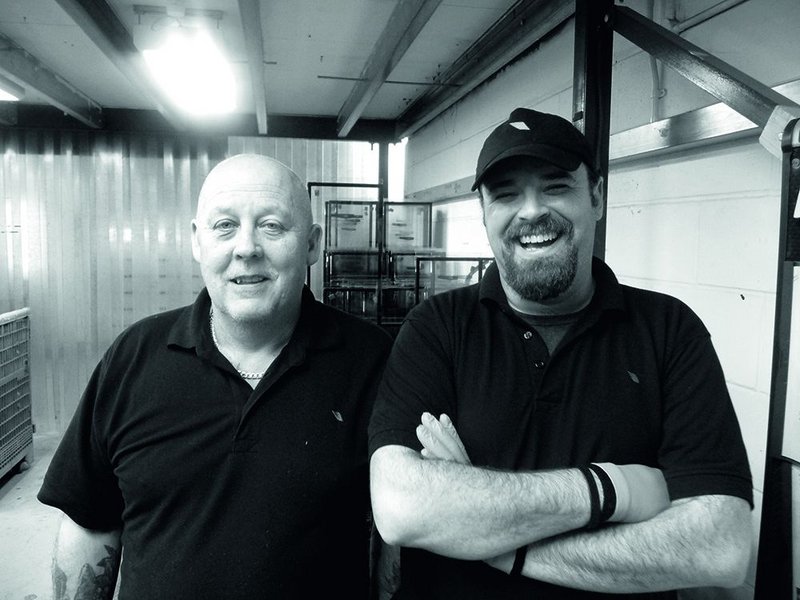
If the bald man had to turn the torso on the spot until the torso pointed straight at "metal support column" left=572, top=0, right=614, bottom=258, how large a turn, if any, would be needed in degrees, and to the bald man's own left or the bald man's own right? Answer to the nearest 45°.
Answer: approximately 90° to the bald man's own left

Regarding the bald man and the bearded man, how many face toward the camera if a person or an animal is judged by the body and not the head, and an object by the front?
2

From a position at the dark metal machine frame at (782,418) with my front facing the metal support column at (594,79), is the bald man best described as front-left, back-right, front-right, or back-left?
front-left

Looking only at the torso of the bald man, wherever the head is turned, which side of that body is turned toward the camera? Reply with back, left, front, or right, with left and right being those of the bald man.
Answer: front

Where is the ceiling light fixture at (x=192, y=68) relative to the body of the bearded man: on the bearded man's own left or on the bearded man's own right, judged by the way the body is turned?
on the bearded man's own right

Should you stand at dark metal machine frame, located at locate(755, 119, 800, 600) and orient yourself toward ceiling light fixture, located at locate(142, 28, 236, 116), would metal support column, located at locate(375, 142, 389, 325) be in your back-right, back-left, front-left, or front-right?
front-right

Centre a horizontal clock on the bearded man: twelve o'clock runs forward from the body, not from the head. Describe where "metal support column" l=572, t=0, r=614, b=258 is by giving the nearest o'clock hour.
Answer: The metal support column is roughly at 6 o'clock from the bearded man.

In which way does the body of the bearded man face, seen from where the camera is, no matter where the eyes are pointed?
toward the camera

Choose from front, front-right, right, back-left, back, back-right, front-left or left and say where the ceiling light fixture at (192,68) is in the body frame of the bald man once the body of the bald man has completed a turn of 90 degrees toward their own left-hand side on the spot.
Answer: left
